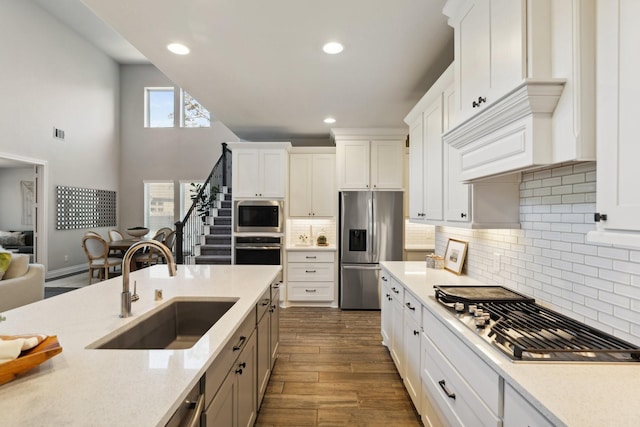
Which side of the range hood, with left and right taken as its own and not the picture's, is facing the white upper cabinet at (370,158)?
right

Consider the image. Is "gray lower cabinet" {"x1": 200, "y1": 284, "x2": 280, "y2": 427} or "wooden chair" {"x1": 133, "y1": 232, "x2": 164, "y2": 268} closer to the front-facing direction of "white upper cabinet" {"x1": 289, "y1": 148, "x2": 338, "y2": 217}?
the gray lower cabinet

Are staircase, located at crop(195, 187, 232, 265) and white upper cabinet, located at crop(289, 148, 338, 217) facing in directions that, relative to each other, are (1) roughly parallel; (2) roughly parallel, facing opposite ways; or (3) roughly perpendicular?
roughly parallel

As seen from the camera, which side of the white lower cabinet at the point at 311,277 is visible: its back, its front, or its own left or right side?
front

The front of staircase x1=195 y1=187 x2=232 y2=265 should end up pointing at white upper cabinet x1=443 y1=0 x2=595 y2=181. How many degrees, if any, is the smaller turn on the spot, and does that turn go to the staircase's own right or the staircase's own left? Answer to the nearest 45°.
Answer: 0° — it already faces it

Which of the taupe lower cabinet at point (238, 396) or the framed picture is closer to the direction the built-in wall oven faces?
the taupe lower cabinet

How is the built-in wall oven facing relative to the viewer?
toward the camera

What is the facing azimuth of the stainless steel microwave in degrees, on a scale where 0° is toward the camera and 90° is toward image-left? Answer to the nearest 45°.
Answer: approximately 0°

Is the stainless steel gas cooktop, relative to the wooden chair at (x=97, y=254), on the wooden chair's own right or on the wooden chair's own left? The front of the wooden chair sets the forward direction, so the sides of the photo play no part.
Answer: on the wooden chair's own right

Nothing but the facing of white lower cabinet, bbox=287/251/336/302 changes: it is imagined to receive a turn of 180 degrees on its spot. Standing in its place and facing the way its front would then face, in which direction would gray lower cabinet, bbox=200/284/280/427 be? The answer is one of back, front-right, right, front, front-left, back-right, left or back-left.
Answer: back

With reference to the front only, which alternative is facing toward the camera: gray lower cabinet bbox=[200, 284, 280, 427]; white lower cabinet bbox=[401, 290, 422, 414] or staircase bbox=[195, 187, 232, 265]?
the staircase

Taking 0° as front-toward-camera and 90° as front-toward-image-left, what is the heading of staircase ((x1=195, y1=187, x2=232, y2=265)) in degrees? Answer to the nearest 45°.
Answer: approximately 0°

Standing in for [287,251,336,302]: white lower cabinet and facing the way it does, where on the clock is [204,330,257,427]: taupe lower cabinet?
[204,330,257,427]: taupe lower cabinet is roughly at 12 o'clock from [287,251,336,302]: white lower cabinet.

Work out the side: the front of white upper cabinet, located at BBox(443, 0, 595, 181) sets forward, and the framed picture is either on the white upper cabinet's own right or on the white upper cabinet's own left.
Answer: on the white upper cabinet's own right

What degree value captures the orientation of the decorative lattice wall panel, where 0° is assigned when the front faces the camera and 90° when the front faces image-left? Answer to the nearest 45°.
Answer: approximately 315°
